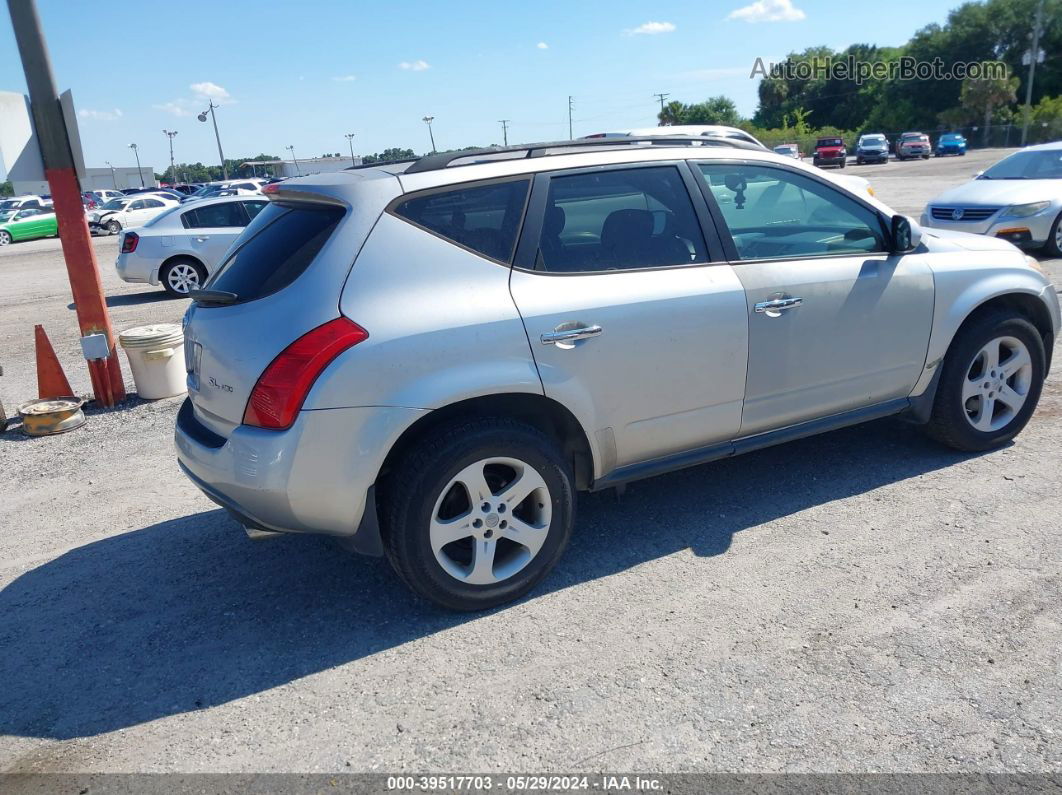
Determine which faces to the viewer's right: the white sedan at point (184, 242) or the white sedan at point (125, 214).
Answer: the white sedan at point (184, 242)

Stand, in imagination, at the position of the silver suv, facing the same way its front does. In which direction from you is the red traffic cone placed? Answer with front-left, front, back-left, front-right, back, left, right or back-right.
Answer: left

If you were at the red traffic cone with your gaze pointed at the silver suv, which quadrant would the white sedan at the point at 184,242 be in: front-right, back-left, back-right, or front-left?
back-left

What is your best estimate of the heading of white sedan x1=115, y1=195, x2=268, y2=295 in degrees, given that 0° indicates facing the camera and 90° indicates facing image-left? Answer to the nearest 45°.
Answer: approximately 270°

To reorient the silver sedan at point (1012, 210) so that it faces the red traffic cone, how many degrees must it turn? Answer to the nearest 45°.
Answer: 0° — it already faces it

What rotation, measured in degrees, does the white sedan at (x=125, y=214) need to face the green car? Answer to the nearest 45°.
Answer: approximately 45° to its right

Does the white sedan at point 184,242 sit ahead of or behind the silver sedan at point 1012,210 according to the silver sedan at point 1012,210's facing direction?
ahead

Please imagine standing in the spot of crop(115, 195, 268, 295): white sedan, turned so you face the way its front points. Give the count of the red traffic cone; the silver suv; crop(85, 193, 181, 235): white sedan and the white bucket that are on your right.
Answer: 3

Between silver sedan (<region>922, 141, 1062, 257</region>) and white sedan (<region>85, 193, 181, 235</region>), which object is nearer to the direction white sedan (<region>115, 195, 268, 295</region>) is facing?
the silver sedan

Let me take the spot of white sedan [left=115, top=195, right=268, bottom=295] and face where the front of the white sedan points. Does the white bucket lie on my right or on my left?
on my right

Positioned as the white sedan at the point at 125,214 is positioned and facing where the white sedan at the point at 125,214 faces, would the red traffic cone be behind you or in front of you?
in front

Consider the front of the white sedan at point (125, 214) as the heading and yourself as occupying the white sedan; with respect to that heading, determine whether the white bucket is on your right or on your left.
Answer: on your left
